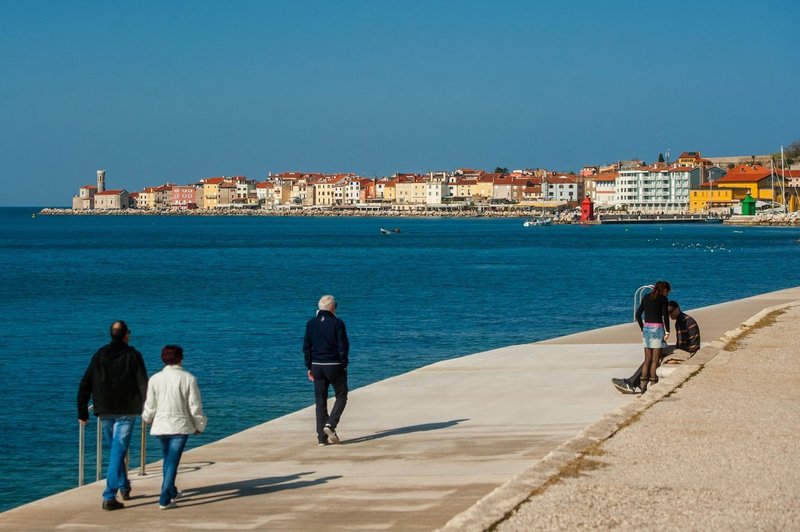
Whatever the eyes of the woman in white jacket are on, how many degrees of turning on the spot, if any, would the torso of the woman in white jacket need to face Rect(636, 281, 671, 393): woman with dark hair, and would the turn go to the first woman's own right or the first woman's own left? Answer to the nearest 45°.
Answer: approximately 45° to the first woman's own right

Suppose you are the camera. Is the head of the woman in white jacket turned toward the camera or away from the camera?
away from the camera

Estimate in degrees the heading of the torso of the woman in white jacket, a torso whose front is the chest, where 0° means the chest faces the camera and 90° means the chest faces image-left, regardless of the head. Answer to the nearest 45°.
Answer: approximately 180°

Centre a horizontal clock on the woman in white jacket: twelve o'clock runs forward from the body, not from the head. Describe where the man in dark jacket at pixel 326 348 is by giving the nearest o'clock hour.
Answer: The man in dark jacket is roughly at 1 o'clock from the woman in white jacket.

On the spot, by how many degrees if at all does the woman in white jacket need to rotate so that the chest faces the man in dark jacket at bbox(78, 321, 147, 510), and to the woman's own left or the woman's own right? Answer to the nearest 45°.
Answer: approximately 45° to the woman's own left
